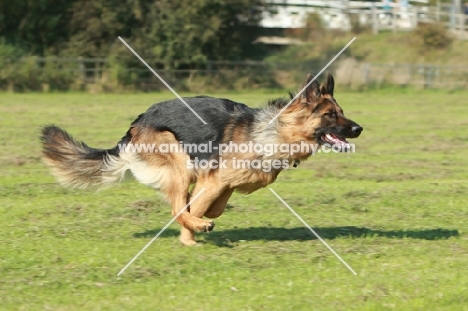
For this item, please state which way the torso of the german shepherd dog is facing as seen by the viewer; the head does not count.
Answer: to the viewer's right

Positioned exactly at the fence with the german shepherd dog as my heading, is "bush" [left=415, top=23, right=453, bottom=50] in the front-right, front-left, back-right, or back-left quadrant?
back-left

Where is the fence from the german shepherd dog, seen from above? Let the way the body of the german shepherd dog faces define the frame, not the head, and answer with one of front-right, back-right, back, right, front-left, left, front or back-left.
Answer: left

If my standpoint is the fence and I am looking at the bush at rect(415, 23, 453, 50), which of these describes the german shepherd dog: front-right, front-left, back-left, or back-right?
back-right
